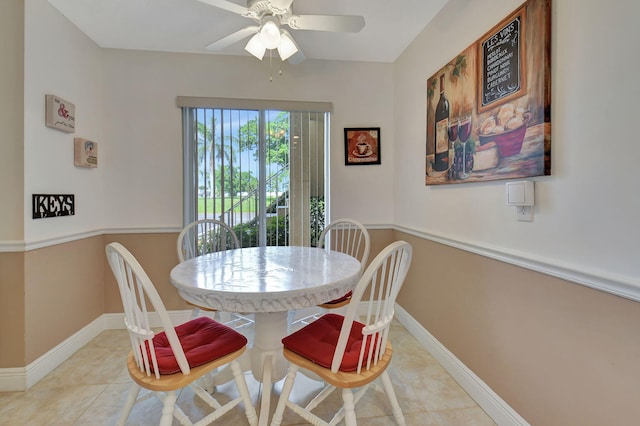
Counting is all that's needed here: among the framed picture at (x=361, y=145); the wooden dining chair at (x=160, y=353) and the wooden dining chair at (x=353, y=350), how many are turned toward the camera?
1

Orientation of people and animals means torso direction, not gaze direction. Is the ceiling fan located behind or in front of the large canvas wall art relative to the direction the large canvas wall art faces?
in front

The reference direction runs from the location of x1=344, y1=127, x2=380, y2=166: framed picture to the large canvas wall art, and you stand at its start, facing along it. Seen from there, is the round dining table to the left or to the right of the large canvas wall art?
right

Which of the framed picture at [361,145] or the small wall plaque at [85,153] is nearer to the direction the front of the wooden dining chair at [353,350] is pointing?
the small wall plaque

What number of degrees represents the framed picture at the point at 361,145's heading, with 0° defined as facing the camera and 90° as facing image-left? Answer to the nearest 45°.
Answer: approximately 0°

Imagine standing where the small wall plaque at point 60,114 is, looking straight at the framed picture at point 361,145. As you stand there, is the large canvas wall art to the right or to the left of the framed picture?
right

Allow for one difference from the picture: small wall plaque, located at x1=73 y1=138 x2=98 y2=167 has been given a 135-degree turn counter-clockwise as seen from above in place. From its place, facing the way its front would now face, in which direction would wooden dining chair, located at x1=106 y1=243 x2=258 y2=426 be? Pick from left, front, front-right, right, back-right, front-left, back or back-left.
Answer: back

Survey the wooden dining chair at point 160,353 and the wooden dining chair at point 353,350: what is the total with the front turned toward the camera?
0

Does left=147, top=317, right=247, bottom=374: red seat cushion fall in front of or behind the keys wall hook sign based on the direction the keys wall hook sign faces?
in front

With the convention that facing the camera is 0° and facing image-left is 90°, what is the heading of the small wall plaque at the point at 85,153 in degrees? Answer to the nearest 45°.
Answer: approximately 315°

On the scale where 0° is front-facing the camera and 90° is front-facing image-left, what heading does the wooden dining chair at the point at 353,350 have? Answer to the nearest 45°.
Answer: approximately 135°

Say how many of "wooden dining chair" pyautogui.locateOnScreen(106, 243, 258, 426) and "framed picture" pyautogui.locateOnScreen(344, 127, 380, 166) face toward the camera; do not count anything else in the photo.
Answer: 1

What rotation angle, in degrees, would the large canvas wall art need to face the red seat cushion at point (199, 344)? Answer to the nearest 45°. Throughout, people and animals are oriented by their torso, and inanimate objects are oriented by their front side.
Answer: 0° — it already faces it

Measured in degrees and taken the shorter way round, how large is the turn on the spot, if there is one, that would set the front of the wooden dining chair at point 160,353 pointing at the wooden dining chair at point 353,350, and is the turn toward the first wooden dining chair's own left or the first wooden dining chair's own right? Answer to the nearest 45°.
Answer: approximately 45° to the first wooden dining chair's own right
